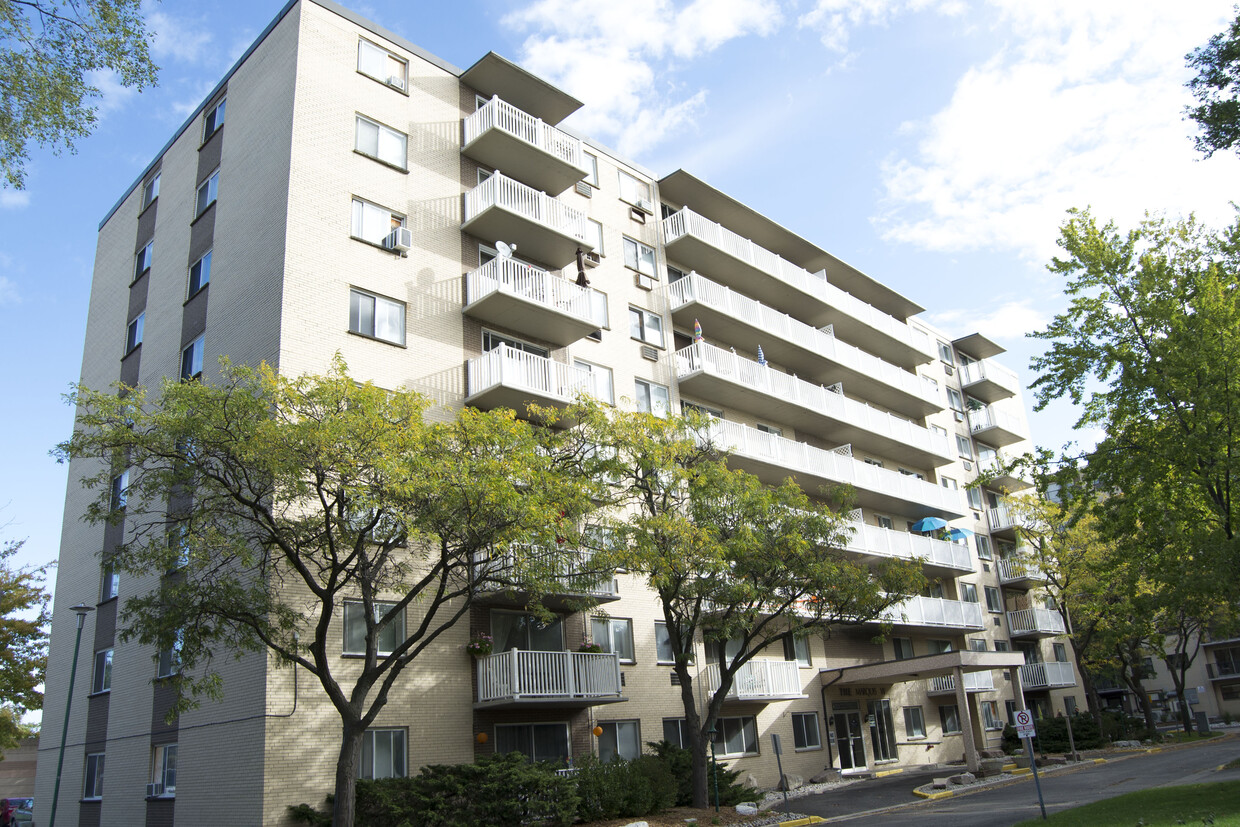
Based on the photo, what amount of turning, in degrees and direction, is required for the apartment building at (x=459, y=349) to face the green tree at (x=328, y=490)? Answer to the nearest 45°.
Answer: approximately 45° to its right

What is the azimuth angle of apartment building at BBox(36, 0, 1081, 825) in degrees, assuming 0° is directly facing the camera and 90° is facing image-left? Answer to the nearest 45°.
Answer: approximately 315°

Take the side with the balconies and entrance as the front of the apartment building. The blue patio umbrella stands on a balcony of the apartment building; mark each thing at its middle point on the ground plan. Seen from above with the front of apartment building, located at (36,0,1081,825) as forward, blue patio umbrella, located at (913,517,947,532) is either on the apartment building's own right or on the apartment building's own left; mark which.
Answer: on the apartment building's own left
